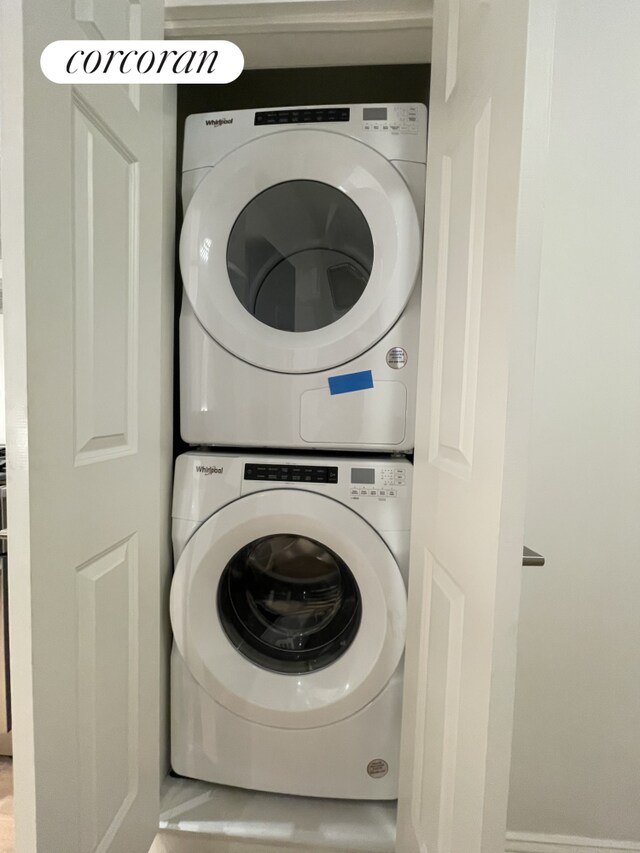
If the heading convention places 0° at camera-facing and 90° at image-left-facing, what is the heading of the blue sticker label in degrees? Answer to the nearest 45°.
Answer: approximately 0°

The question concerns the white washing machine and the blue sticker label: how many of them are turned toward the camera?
2

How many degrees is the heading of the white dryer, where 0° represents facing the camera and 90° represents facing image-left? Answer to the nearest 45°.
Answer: approximately 0°
